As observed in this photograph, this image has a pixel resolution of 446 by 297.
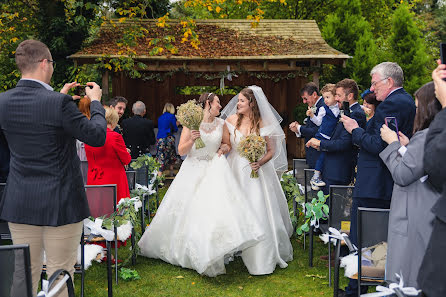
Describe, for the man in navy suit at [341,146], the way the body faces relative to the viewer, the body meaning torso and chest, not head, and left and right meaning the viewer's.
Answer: facing to the left of the viewer

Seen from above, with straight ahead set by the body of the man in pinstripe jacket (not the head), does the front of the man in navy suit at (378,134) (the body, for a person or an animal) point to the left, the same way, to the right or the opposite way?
to the left

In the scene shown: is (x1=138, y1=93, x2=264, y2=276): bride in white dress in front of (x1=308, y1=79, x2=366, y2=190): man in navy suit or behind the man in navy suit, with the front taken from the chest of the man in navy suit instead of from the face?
in front

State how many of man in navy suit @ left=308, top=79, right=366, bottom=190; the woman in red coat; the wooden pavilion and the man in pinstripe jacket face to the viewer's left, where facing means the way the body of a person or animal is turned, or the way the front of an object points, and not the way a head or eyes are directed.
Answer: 1

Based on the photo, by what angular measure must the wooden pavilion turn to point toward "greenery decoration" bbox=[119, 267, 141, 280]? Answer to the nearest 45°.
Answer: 0° — it already faces it

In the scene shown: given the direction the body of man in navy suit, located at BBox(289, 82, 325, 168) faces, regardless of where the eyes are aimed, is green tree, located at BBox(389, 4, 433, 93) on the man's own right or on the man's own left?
on the man's own right

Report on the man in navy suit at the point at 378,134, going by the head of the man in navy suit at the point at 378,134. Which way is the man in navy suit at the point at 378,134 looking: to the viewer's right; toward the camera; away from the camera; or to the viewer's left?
to the viewer's left

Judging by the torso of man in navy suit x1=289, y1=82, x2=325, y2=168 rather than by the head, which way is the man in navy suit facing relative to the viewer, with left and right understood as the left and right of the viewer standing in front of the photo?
facing to the left of the viewer

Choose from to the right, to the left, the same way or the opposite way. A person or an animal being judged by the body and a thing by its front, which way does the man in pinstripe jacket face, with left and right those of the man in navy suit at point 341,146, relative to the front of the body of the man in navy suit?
to the right

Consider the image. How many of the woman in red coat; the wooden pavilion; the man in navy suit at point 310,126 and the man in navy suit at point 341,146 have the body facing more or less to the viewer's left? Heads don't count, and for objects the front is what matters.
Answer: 2

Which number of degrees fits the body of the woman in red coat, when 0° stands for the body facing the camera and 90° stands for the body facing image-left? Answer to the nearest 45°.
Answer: approximately 225°

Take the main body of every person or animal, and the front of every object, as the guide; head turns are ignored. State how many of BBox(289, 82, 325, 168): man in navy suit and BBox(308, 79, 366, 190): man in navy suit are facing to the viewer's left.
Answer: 2

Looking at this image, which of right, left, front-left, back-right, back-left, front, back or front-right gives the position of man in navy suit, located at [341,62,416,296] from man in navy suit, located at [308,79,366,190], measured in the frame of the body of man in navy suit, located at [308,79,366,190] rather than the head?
left

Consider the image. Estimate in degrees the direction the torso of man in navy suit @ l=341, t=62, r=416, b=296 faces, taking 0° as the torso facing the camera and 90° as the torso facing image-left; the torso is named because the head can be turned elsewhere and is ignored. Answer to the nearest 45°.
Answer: approximately 90°

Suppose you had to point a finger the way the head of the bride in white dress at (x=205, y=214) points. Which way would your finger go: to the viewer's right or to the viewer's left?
to the viewer's right
